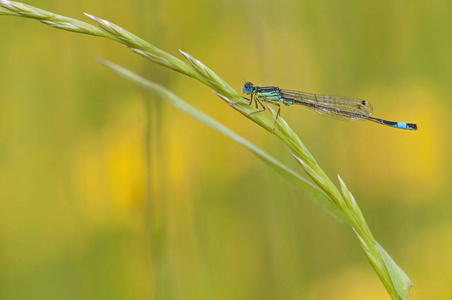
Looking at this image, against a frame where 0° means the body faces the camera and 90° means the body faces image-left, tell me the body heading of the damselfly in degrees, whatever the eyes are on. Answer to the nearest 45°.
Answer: approximately 90°
